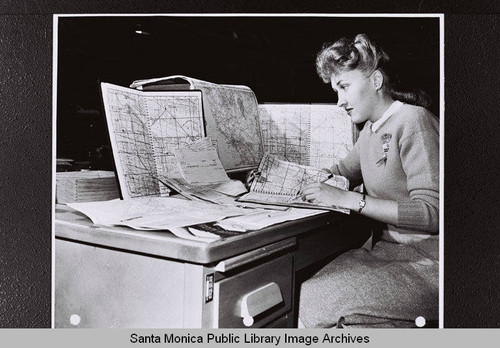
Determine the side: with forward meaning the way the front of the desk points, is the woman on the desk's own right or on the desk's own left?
on the desk's own left

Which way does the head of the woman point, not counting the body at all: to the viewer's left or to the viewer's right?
to the viewer's left

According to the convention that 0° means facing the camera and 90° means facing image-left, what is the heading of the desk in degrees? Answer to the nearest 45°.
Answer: approximately 315°
